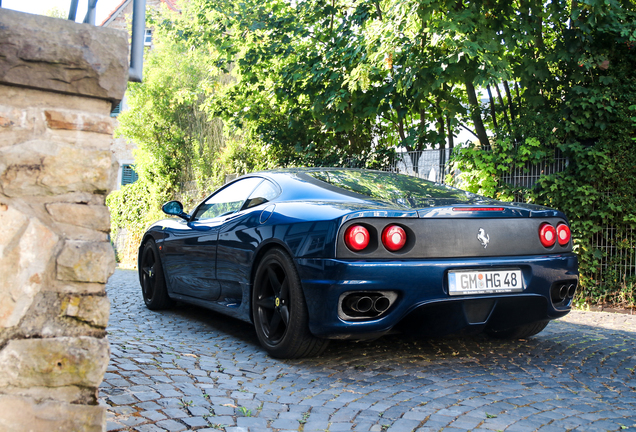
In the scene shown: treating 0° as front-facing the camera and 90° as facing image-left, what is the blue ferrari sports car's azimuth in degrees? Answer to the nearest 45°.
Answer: approximately 135°

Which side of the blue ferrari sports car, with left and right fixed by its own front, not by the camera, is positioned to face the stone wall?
left

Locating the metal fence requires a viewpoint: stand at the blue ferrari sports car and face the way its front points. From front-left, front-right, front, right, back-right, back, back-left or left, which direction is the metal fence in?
front-right
